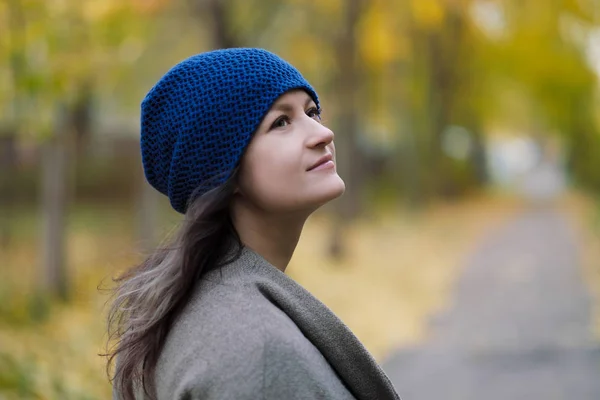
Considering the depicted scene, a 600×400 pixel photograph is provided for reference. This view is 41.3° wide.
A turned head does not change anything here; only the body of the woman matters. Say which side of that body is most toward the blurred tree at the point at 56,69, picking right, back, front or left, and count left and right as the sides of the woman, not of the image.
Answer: left

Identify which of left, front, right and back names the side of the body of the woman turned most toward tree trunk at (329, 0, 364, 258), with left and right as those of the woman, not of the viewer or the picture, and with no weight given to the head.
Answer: left

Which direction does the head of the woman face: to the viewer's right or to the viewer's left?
to the viewer's right

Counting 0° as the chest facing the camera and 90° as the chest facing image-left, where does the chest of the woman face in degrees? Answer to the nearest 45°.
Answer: approximately 270°

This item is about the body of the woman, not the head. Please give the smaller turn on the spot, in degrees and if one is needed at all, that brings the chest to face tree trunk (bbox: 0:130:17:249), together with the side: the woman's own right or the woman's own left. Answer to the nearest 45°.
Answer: approximately 90° to the woman's own left

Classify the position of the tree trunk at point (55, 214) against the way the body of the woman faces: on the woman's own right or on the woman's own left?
on the woman's own left
